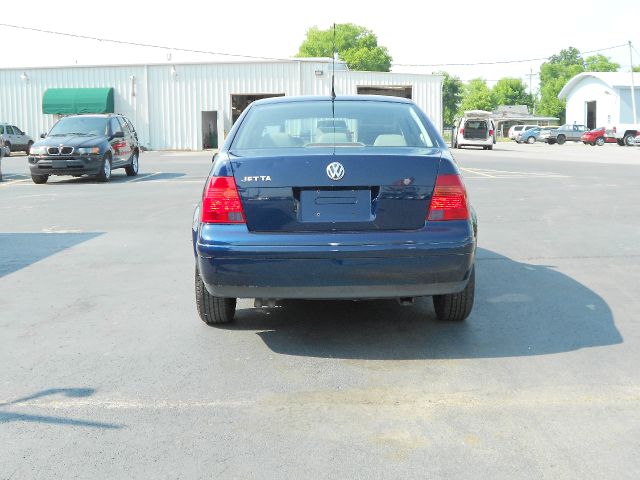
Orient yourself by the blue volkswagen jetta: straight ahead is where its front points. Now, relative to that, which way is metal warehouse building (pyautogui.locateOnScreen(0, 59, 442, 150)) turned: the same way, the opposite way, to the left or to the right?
the opposite way

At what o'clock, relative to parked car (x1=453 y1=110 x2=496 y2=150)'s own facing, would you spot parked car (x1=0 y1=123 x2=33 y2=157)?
parked car (x1=0 y1=123 x2=33 y2=157) is roughly at 8 o'clock from parked car (x1=453 y1=110 x2=496 y2=150).

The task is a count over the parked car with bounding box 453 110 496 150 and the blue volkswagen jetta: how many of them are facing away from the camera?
2

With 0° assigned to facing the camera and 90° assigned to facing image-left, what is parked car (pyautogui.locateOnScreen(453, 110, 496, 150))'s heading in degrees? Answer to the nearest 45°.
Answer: approximately 180°

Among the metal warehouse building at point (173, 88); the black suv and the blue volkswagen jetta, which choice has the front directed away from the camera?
the blue volkswagen jetta

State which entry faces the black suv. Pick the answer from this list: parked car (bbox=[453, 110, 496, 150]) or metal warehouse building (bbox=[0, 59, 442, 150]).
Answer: the metal warehouse building

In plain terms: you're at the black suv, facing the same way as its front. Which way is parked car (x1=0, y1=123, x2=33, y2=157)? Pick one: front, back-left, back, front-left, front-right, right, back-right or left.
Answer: back-right

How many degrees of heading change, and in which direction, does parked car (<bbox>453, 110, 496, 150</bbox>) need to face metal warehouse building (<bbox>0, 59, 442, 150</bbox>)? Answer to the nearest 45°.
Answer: approximately 90° to its left

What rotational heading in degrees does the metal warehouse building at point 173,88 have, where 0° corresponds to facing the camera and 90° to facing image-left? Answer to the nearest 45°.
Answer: approximately 0°

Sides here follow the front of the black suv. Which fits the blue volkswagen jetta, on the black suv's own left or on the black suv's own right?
on the black suv's own left

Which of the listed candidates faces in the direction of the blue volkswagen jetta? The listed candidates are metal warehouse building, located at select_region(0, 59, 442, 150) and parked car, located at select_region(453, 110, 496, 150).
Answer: the metal warehouse building

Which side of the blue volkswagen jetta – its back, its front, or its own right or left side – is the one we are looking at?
back

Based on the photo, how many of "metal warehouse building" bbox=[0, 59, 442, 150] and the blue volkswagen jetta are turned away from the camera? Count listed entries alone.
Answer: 1

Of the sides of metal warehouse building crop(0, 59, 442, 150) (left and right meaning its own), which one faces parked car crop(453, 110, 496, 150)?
left
